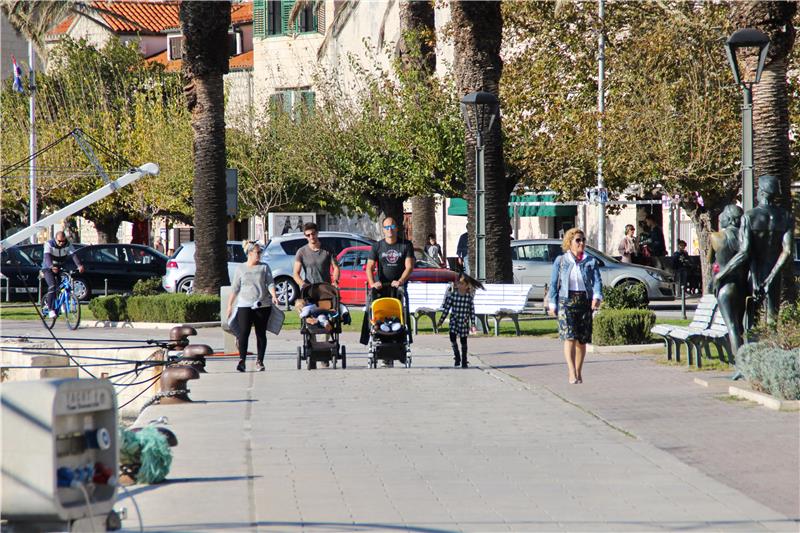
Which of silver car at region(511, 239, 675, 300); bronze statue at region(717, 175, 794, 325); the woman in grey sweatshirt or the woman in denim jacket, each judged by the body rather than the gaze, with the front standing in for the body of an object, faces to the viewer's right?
the silver car

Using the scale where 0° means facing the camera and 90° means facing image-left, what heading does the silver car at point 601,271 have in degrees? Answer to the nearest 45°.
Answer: approximately 270°

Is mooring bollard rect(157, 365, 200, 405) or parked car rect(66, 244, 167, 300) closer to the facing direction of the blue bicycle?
the mooring bollard

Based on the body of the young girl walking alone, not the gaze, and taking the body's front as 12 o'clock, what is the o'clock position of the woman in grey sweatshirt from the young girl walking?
The woman in grey sweatshirt is roughly at 3 o'clock from the young girl walking.

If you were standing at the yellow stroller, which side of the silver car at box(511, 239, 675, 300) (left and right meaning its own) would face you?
right

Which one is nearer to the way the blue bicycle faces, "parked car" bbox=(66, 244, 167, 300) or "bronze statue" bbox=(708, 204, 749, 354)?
the bronze statue

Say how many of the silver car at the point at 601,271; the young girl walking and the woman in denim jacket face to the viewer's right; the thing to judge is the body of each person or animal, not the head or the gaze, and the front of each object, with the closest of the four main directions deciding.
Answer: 1

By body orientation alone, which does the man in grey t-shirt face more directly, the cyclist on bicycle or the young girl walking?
the young girl walking

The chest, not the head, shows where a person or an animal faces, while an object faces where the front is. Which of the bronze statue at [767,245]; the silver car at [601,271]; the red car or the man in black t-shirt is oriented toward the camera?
the man in black t-shirt

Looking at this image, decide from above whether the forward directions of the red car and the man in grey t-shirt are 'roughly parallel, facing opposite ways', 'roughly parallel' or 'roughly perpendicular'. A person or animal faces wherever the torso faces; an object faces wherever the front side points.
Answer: roughly perpendicular
